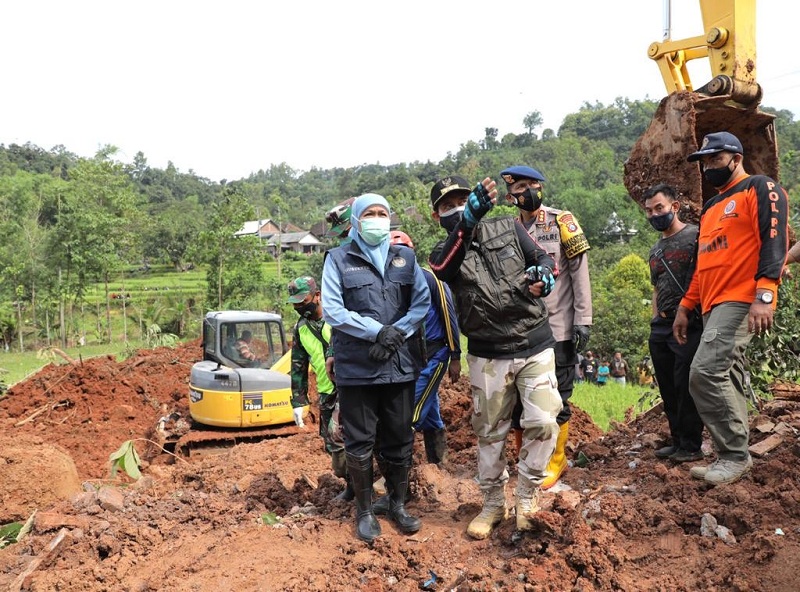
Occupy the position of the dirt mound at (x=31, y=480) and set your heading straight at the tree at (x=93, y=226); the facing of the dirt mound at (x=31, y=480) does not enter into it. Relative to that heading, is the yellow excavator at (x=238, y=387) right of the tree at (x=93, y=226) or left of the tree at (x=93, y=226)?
right

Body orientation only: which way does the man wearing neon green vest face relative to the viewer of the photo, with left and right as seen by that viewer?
facing the viewer and to the left of the viewer

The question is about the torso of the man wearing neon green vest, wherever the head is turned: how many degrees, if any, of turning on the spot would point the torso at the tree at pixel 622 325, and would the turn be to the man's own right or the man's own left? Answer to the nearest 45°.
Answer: approximately 180°

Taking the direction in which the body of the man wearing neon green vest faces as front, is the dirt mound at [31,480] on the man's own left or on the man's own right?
on the man's own right

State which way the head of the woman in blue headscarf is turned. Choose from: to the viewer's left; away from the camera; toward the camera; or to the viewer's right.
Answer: toward the camera

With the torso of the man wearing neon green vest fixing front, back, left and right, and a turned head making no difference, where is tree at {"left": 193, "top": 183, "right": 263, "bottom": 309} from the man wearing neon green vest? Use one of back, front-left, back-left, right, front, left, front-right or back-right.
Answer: back-right

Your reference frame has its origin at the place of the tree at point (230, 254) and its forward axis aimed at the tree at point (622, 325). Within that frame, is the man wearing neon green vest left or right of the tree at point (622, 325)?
right

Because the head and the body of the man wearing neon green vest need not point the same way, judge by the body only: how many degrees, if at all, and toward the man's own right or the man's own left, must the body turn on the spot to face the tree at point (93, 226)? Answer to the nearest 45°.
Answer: approximately 135° to the man's own right

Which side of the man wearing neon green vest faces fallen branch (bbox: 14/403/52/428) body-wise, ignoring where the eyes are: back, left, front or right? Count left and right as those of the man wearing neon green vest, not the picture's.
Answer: right
